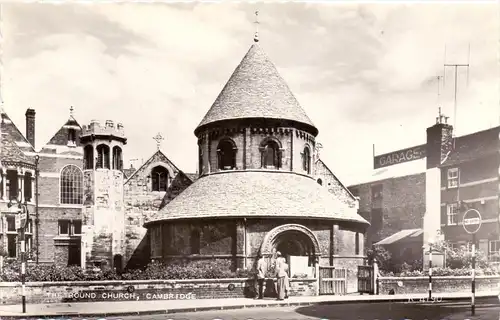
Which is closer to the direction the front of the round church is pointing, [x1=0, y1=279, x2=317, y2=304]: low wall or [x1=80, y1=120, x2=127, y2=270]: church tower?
the low wall

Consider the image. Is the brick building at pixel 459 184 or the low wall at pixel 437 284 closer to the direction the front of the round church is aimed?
the low wall

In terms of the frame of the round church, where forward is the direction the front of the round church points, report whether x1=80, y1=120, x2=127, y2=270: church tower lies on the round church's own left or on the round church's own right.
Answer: on the round church's own right

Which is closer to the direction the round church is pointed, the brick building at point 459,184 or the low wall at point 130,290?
the low wall

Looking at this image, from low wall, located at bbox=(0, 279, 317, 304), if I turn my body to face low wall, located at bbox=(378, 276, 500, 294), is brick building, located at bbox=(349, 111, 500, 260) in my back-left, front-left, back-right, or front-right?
front-left

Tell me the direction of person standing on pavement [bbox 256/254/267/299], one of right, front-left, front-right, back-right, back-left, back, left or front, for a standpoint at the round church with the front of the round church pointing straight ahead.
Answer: front

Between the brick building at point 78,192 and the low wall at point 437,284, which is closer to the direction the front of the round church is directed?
the low wall

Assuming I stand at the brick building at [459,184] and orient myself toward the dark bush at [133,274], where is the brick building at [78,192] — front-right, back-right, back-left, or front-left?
front-right

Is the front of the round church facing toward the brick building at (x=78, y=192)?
no

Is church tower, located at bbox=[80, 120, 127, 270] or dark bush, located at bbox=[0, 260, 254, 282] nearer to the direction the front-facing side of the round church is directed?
the dark bush

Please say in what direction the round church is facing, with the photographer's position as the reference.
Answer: facing the viewer

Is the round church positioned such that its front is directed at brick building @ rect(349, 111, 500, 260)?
no
